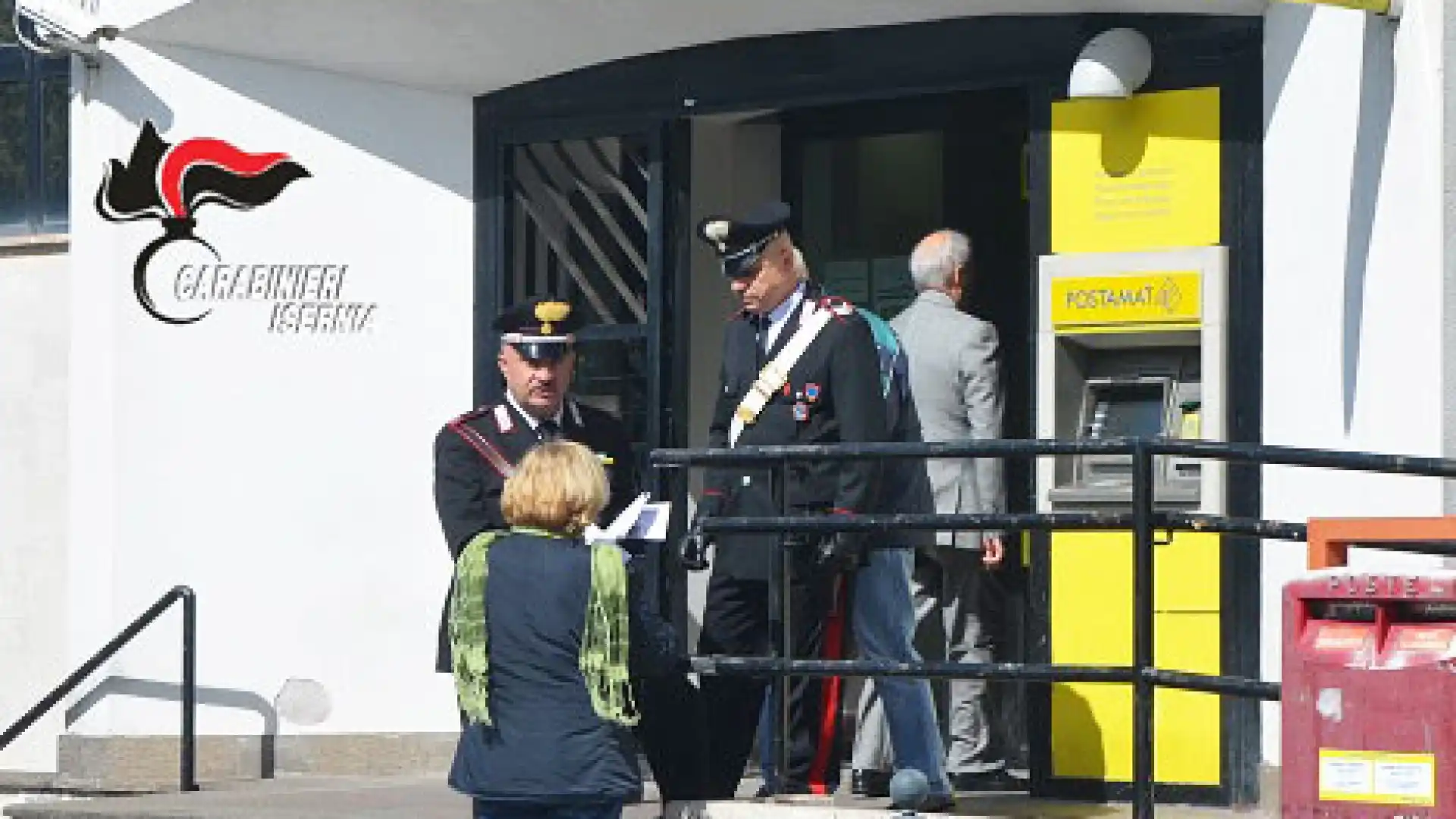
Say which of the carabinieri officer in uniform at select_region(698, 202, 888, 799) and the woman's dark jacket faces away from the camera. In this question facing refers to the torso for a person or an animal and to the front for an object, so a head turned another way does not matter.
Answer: the woman's dark jacket

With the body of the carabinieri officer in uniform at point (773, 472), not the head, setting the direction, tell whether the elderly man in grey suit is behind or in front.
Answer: behind

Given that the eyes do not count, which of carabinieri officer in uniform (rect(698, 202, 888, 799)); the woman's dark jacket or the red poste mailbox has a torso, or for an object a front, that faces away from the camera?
the woman's dark jacket

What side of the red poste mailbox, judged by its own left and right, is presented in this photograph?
front

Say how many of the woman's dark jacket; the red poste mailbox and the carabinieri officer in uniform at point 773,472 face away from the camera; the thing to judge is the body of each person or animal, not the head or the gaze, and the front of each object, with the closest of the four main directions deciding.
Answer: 1

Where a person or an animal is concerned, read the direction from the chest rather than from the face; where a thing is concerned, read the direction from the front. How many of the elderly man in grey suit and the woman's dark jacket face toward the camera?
0

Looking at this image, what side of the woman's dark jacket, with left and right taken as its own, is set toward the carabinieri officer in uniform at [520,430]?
front

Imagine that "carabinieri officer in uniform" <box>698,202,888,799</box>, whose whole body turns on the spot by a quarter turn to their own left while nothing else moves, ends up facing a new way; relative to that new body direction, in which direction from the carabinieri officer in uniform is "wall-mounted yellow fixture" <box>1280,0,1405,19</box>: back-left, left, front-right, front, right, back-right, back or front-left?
front-left

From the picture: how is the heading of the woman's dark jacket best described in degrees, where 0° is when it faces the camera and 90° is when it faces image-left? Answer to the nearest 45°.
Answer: approximately 180°

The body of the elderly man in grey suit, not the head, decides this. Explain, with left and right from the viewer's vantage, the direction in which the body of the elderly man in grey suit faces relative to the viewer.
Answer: facing away from the viewer and to the right of the viewer
